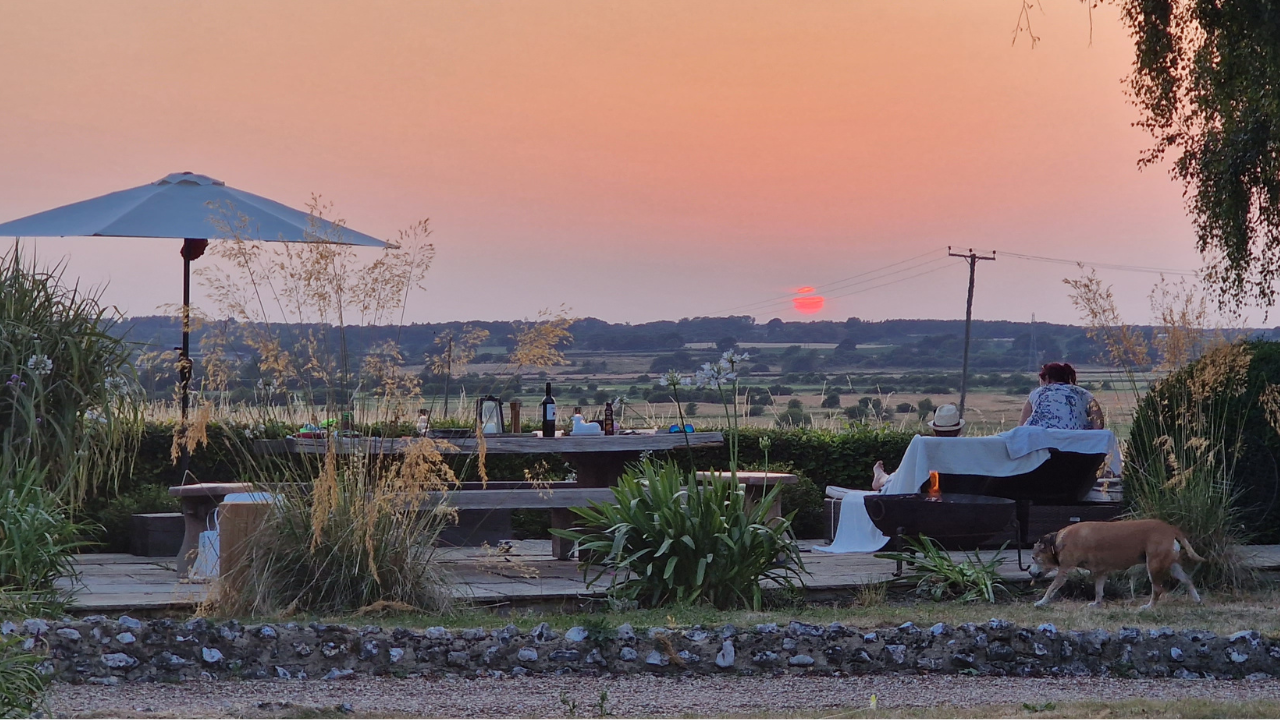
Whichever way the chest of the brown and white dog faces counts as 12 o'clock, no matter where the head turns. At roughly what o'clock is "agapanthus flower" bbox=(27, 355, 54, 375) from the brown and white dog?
The agapanthus flower is roughly at 11 o'clock from the brown and white dog.

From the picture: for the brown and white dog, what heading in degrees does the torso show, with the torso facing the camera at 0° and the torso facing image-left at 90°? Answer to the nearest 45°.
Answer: approximately 90°

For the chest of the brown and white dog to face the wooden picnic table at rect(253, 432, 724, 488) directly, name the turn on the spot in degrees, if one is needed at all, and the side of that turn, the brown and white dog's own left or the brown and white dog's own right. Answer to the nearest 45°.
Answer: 0° — it already faces it

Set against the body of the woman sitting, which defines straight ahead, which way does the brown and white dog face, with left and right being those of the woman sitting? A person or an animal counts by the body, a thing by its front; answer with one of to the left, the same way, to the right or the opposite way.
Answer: to the left

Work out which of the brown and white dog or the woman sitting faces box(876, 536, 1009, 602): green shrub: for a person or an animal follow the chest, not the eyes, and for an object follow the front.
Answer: the brown and white dog

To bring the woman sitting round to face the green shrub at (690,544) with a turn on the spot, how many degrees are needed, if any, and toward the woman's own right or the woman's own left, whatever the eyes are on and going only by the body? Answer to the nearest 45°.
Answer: approximately 135° to the woman's own left

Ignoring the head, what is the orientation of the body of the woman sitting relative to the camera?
away from the camera

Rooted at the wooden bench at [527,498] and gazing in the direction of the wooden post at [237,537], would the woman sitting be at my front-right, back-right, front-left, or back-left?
back-left

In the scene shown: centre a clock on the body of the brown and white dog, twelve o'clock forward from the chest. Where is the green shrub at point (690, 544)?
The green shrub is roughly at 11 o'clock from the brown and white dog.

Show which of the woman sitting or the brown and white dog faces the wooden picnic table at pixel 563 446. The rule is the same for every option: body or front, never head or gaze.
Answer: the brown and white dog

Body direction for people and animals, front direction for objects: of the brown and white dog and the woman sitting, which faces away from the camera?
the woman sitting

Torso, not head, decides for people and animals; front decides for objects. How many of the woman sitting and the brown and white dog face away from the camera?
1

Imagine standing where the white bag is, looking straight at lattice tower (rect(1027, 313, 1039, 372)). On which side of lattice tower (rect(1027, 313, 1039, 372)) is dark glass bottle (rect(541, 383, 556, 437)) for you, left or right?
right

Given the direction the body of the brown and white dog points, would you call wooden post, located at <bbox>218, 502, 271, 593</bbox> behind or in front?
in front

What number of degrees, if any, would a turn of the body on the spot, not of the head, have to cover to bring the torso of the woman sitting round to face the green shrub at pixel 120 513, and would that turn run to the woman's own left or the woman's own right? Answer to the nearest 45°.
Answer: approximately 90° to the woman's own left
